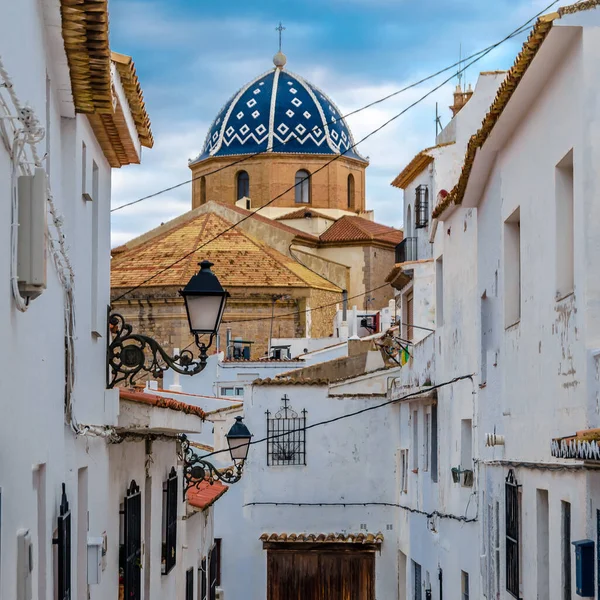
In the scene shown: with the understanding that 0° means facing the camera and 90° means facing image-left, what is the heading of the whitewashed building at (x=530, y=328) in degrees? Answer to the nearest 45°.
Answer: approximately 90°

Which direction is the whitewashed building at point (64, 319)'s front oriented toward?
to the viewer's right

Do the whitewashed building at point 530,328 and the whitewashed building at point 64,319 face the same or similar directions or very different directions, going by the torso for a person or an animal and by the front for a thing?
very different directions

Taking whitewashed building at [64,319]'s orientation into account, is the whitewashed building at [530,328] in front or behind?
in front

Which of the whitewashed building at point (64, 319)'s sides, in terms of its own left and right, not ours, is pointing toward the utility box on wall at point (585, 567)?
front

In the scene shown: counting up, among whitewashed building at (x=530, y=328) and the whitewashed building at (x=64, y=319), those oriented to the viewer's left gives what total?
1

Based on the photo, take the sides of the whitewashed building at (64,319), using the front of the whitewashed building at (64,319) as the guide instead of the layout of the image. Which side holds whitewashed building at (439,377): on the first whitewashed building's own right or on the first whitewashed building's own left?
on the first whitewashed building's own left
